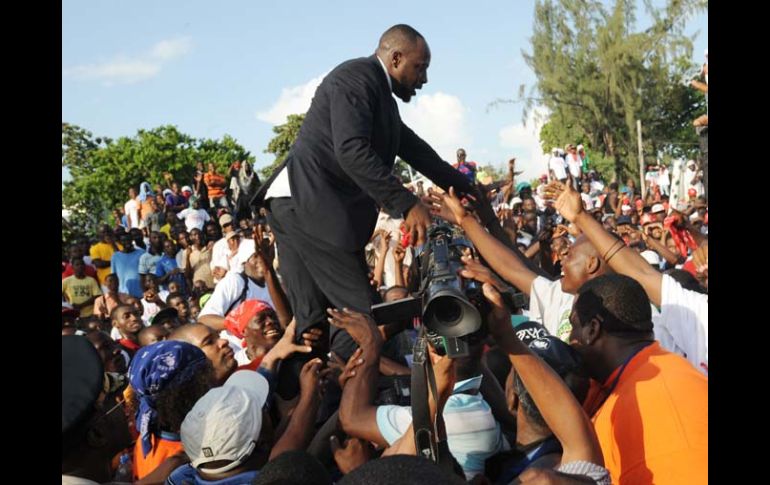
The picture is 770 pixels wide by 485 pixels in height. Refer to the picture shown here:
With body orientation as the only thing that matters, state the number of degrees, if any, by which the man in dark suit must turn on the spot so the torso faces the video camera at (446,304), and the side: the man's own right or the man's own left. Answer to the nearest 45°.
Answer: approximately 90° to the man's own right

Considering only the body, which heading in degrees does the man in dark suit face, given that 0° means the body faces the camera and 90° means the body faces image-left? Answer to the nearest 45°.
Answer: approximately 270°

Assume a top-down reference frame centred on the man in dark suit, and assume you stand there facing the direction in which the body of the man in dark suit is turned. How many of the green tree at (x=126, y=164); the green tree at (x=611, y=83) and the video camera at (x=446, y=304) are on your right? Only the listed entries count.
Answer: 1

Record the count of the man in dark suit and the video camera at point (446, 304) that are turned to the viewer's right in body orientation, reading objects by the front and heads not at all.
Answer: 1

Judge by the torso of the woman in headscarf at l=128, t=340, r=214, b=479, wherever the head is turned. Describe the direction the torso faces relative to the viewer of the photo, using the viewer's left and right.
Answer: facing away from the viewer and to the right of the viewer

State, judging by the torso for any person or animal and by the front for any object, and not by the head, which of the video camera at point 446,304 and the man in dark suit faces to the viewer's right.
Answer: the man in dark suit
